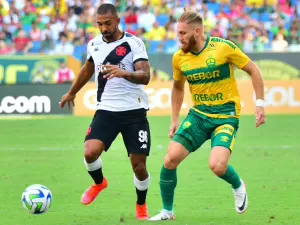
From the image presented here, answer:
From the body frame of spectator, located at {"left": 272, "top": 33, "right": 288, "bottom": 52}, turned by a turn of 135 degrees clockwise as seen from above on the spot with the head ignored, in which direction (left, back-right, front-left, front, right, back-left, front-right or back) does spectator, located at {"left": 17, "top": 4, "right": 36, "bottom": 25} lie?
front-left

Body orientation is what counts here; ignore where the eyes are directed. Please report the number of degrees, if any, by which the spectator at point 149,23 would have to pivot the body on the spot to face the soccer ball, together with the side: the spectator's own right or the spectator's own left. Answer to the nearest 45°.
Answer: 0° — they already face it

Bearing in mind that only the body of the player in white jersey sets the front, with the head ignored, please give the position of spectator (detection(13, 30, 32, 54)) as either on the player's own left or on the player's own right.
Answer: on the player's own right

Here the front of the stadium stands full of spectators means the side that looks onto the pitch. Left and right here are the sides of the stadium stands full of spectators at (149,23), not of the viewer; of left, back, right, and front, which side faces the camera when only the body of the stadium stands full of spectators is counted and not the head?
front

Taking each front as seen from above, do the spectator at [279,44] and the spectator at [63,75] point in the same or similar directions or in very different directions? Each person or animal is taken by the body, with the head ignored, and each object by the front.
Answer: same or similar directions

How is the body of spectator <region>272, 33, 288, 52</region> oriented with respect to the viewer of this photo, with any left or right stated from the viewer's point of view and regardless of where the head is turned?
facing the viewer

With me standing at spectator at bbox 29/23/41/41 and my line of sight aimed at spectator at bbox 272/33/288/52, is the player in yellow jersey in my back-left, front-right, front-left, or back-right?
front-right

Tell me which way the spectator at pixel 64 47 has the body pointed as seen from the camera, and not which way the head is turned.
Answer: toward the camera

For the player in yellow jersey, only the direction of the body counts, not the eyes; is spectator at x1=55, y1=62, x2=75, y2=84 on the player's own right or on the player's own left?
on the player's own right

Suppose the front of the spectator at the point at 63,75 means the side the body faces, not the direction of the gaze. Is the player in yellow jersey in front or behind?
in front

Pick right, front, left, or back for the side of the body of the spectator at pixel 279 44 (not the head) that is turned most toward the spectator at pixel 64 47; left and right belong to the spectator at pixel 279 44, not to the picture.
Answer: right

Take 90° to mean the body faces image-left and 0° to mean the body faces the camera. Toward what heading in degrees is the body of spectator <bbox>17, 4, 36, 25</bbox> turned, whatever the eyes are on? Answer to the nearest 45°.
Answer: approximately 0°
